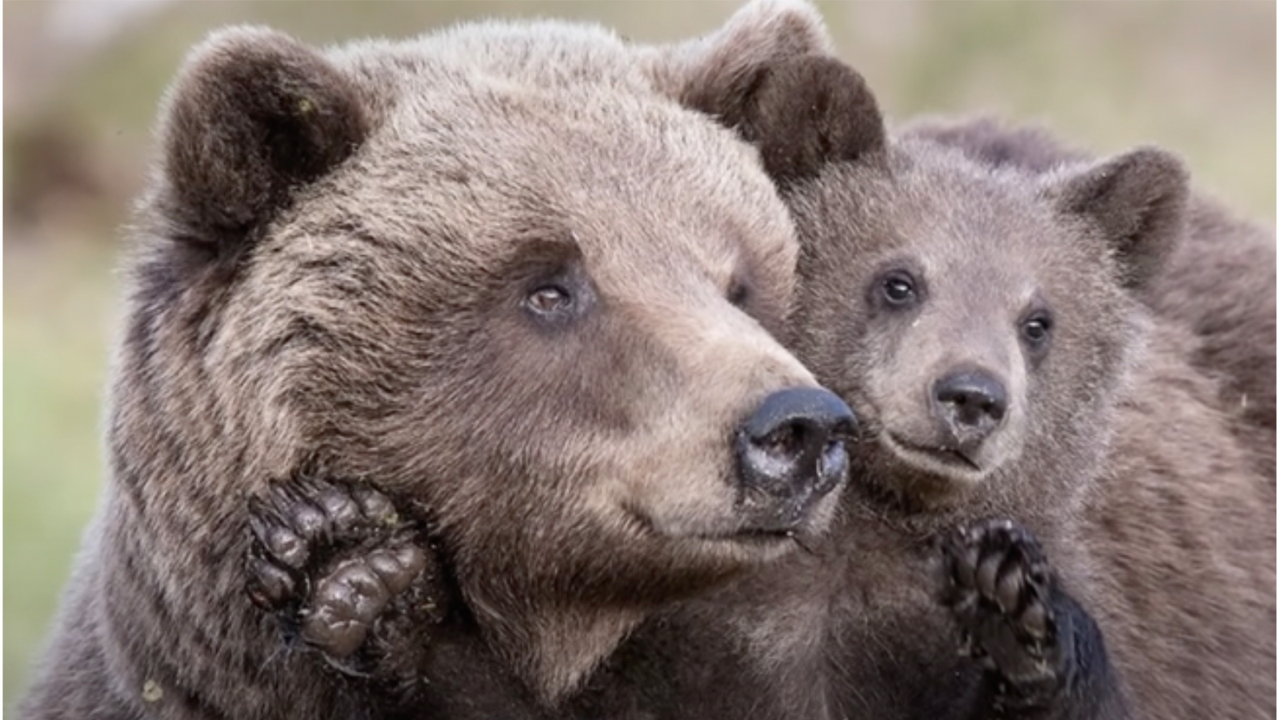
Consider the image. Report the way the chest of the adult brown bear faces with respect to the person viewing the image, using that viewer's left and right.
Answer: facing the viewer and to the right of the viewer
